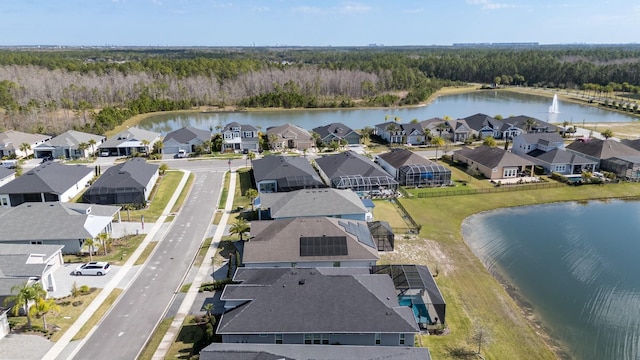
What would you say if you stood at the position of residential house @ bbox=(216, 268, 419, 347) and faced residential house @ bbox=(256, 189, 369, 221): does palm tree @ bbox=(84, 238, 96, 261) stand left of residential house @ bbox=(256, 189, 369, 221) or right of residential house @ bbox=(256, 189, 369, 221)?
left

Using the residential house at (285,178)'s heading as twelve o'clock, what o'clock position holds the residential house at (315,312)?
the residential house at (315,312) is roughly at 6 o'clock from the residential house at (285,178).

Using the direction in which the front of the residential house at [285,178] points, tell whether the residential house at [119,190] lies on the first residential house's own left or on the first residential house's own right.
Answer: on the first residential house's own left

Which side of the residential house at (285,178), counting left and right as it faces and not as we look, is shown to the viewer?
back

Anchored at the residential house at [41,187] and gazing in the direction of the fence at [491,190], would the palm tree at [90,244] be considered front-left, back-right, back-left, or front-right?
front-right

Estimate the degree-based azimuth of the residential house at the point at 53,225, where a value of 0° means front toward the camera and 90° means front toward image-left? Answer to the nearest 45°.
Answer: approximately 270°

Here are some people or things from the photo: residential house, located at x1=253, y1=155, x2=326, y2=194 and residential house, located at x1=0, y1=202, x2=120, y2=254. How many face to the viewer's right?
1
